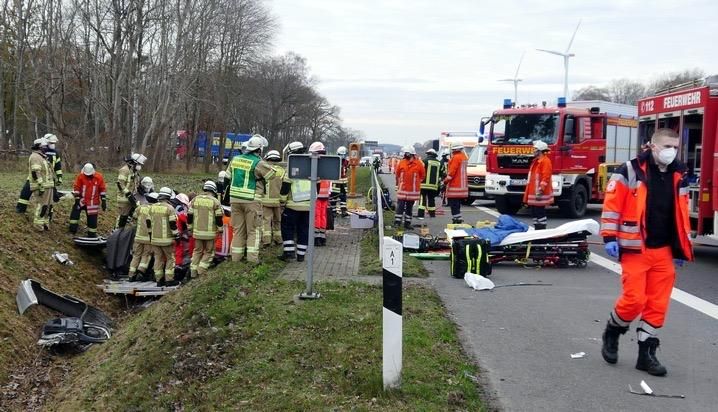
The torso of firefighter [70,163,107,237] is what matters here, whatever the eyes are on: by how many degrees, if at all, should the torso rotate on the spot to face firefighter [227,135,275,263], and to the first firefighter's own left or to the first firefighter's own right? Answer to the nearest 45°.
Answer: approximately 45° to the first firefighter's own left

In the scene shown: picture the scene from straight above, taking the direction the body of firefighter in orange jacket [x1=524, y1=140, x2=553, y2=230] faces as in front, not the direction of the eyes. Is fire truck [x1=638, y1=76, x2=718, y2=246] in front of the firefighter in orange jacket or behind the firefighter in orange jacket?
behind

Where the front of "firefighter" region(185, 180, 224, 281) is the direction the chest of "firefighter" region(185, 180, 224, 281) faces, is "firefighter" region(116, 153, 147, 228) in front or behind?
in front

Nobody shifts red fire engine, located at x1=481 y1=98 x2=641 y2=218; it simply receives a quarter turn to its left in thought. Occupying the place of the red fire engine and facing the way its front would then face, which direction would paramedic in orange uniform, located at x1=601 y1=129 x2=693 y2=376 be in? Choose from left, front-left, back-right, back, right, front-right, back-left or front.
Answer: front-right

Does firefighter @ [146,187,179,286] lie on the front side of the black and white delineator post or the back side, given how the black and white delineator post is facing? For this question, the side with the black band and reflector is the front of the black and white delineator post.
on the back side

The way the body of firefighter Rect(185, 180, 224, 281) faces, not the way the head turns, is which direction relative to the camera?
away from the camera

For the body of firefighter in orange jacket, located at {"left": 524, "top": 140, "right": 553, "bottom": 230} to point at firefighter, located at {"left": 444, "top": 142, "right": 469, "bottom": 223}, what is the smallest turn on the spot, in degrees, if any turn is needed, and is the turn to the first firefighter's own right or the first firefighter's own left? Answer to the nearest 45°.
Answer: approximately 45° to the first firefighter's own right
